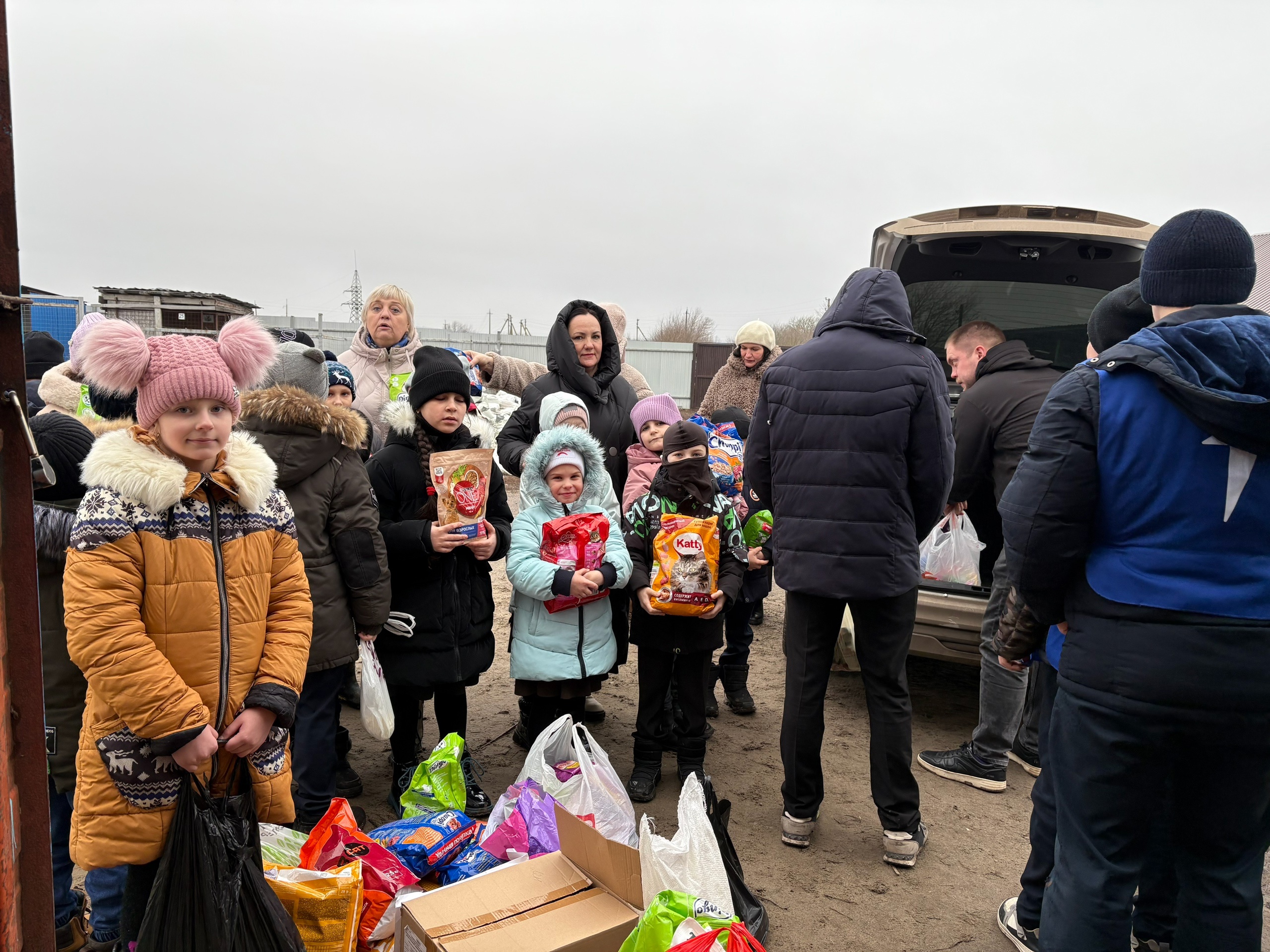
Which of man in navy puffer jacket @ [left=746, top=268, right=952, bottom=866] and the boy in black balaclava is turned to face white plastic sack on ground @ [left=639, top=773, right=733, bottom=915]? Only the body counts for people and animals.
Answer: the boy in black balaclava

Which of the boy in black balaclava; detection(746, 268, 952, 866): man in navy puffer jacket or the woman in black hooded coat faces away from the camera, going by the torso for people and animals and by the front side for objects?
the man in navy puffer jacket

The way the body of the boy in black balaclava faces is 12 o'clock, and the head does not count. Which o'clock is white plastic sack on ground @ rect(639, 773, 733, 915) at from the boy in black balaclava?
The white plastic sack on ground is roughly at 12 o'clock from the boy in black balaclava.

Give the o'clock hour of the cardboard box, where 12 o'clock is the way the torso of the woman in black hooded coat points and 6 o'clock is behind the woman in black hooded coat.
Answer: The cardboard box is roughly at 12 o'clock from the woman in black hooded coat.

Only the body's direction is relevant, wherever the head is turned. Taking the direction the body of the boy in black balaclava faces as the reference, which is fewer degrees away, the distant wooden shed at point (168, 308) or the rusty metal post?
the rusty metal post

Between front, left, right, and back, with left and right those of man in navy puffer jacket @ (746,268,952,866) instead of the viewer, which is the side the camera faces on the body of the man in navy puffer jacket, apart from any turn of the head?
back

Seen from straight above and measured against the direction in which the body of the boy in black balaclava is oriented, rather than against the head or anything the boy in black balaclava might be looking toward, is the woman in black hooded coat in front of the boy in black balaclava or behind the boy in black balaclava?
behind
